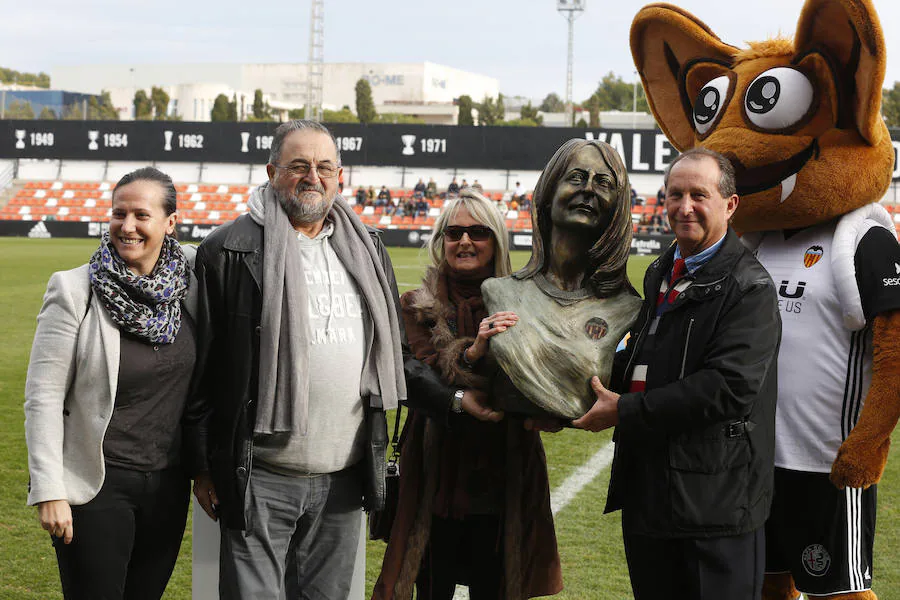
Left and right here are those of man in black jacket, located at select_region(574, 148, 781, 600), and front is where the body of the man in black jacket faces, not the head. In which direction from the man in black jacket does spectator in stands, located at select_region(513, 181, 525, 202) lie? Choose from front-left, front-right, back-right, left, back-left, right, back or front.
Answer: back-right

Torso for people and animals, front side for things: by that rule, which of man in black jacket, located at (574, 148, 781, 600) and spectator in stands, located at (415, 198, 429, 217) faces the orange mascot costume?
the spectator in stands

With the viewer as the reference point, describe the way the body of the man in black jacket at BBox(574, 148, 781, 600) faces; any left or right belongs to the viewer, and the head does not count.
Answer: facing the viewer and to the left of the viewer

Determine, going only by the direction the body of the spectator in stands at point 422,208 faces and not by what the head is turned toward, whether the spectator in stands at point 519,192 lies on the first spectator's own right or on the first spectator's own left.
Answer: on the first spectator's own left

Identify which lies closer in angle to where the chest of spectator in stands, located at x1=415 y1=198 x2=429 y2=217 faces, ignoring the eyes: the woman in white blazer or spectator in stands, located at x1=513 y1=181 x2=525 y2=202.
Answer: the woman in white blazer

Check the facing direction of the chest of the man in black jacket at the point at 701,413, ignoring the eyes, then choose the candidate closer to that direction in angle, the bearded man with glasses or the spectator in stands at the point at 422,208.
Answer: the bearded man with glasses

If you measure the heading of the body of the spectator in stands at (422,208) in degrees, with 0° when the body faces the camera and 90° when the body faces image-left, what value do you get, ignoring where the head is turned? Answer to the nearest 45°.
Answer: approximately 0°

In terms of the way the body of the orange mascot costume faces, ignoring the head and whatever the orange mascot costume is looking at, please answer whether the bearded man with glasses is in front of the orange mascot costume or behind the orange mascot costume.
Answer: in front

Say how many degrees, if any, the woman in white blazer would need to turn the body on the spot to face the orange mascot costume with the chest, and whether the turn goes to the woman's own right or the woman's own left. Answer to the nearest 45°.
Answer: approximately 45° to the woman's own left

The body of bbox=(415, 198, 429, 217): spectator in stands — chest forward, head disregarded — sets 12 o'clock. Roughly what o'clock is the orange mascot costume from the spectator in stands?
The orange mascot costume is roughly at 12 o'clock from the spectator in stands.

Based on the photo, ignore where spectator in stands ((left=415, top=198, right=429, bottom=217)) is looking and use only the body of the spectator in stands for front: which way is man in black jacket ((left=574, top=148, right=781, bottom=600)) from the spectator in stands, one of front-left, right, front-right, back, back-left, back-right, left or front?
front

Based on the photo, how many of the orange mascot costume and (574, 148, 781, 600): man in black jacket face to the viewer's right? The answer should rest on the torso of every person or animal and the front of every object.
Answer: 0

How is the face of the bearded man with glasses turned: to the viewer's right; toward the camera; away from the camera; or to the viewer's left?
toward the camera

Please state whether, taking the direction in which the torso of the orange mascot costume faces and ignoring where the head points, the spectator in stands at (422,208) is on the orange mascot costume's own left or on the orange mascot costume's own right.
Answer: on the orange mascot costume's own right

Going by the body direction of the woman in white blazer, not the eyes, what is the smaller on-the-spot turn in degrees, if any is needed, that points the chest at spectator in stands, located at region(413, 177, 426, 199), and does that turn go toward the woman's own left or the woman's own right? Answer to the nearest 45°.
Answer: approximately 135° to the woman's own left

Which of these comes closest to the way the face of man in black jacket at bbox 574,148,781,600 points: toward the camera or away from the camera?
toward the camera
